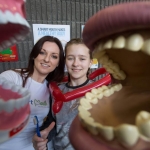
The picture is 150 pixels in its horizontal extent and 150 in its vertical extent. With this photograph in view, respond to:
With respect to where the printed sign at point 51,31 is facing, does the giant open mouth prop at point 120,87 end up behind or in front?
in front

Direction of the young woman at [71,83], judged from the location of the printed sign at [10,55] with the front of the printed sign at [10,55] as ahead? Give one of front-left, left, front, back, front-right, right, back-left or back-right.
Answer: front-left

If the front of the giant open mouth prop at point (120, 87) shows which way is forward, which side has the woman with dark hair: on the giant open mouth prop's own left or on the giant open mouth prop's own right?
on the giant open mouth prop's own right

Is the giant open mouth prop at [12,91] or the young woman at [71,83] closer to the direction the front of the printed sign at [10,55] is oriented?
the giant open mouth prop

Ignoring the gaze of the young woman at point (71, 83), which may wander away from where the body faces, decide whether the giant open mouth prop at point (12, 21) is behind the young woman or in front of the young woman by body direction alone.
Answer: in front

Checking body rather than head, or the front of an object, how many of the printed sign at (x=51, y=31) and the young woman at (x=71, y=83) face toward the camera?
2

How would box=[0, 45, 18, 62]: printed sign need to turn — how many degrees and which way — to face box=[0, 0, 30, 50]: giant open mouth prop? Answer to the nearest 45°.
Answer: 0° — it already faces it

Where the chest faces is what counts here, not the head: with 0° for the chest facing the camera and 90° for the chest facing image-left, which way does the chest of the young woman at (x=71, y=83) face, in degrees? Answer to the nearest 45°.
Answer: approximately 0°
